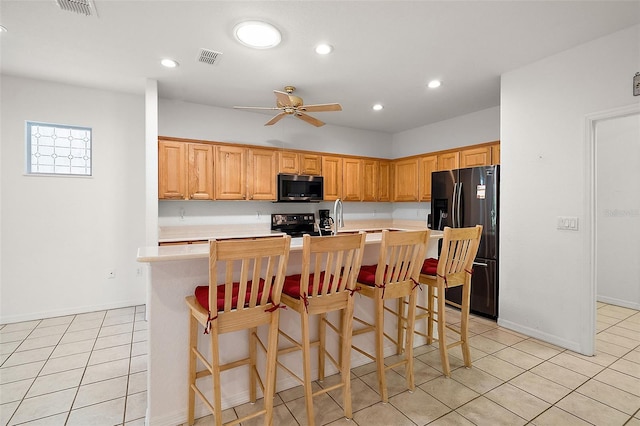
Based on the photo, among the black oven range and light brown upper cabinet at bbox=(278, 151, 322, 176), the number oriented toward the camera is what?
2

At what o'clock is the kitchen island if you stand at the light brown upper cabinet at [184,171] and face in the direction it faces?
The kitchen island is roughly at 12 o'clock from the light brown upper cabinet.

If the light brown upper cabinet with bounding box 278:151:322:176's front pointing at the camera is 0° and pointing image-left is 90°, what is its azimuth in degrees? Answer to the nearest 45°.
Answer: approximately 0°

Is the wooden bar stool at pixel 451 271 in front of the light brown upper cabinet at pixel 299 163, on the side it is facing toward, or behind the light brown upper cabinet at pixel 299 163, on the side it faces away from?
in front

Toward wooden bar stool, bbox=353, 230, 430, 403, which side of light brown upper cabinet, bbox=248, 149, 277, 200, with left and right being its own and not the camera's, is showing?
front

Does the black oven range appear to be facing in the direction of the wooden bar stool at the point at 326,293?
yes

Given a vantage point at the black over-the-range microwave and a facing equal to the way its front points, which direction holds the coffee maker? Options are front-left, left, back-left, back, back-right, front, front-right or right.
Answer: back-left

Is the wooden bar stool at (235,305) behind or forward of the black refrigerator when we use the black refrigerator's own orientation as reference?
forward

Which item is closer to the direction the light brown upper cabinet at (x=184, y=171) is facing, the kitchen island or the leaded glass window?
the kitchen island

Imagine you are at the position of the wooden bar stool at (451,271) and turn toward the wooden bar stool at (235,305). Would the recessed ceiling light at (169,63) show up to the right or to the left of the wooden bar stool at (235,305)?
right
